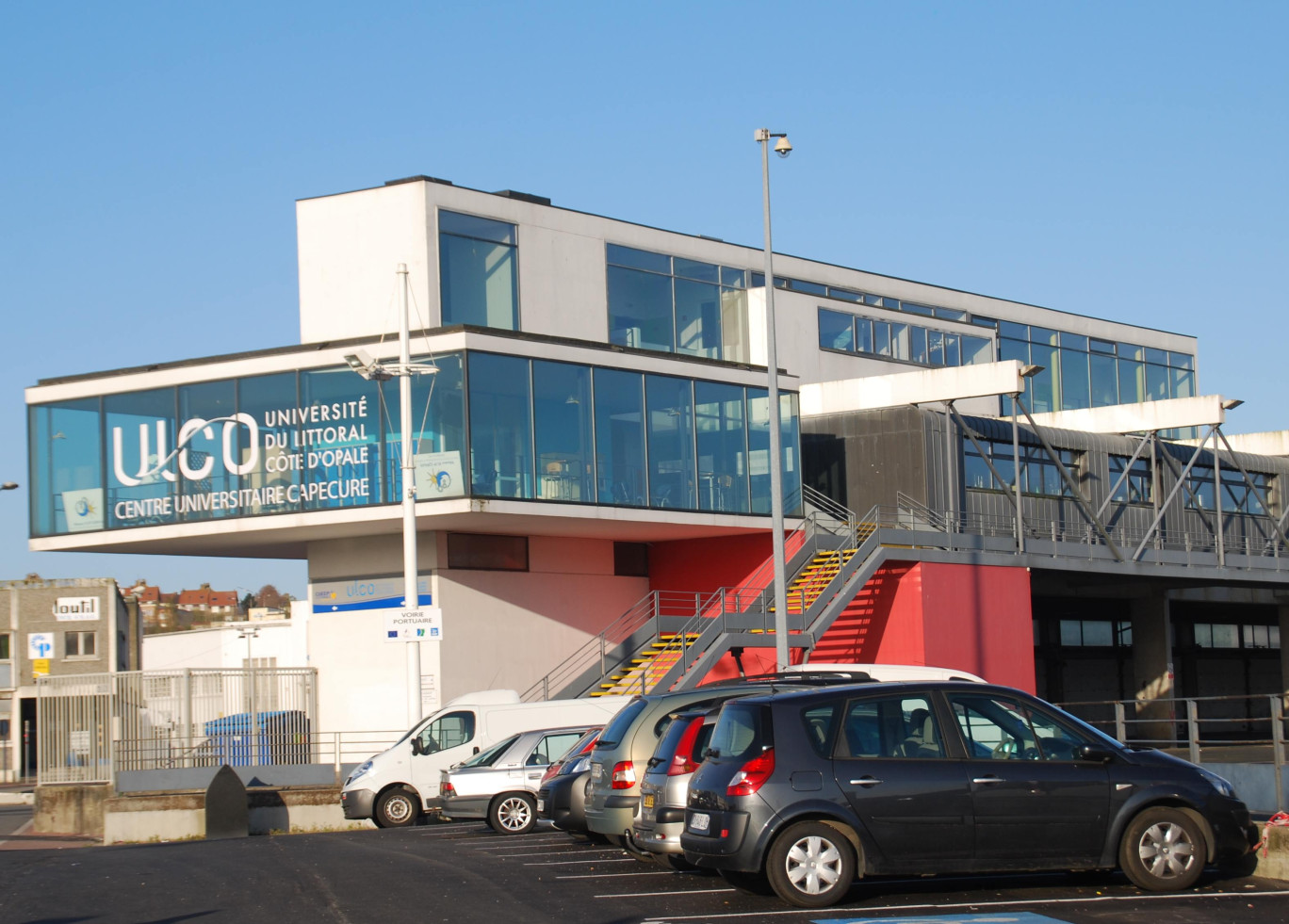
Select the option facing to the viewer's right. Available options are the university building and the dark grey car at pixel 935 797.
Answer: the dark grey car

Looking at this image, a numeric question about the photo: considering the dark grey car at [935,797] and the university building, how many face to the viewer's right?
1

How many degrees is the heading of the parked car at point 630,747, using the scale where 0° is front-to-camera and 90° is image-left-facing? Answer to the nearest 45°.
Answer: approximately 225°

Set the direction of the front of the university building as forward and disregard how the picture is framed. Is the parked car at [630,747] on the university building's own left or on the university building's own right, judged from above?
on the university building's own left

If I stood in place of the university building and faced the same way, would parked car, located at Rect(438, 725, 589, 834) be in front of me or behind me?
in front

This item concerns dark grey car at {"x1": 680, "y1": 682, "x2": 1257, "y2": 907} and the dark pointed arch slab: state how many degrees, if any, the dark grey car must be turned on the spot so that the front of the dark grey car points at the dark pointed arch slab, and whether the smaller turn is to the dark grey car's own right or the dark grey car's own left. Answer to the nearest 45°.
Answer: approximately 135° to the dark grey car's own left

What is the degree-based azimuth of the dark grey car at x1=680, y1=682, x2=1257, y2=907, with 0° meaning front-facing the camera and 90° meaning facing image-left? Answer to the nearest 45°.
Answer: approximately 270°

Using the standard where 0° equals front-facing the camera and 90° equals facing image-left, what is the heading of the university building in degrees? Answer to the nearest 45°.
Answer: approximately 45°

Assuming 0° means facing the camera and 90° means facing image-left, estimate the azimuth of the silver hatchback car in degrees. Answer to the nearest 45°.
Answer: approximately 225°

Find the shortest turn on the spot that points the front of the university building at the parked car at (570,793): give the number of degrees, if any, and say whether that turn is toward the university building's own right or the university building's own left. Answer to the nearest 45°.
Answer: approximately 45° to the university building's own left

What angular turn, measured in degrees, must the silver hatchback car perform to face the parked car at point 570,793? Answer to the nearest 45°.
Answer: approximately 45° to its left
